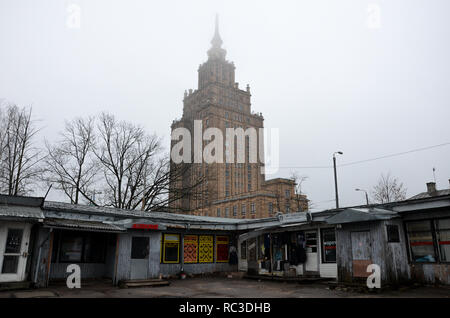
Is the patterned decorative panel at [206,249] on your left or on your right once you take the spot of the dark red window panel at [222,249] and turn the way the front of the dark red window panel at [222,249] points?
on your right

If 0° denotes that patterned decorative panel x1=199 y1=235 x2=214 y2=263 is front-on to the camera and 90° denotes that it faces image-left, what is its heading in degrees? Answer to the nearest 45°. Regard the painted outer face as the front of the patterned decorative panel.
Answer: approximately 0°

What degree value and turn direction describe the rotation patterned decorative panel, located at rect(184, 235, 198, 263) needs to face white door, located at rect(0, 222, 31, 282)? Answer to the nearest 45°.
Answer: approximately 45° to its right

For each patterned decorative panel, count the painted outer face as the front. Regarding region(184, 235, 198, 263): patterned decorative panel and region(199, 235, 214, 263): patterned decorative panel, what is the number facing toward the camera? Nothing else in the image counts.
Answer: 2

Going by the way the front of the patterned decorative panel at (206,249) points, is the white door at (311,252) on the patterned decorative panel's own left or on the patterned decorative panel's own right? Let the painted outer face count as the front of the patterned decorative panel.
on the patterned decorative panel's own left

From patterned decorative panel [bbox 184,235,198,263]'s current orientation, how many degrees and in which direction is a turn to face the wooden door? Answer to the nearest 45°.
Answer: approximately 45° to its left

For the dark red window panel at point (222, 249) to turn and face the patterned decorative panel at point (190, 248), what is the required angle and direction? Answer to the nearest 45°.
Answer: approximately 45° to its right

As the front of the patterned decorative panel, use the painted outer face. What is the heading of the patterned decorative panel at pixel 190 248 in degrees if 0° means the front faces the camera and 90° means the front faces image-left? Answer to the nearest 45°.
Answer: approximately 0°
